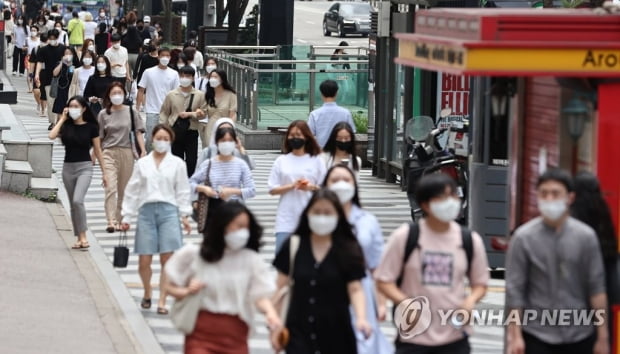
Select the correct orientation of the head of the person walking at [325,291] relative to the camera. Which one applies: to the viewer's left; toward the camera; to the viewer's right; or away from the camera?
toward the camera

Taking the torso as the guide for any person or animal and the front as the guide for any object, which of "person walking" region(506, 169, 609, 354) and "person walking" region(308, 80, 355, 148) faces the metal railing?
"person walking" region(308, 80, 355, 148)

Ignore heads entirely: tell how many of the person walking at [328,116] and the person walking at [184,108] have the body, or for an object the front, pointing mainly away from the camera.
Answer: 1

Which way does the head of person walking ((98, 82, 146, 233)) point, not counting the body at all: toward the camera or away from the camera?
toward the camera

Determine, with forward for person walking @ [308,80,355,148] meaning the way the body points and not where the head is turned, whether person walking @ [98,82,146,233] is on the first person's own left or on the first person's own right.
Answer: on the first person's own left

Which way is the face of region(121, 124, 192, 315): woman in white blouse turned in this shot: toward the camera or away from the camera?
toward the camera

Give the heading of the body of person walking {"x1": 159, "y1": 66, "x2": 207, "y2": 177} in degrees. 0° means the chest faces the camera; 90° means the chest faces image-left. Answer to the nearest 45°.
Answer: approximately 0°

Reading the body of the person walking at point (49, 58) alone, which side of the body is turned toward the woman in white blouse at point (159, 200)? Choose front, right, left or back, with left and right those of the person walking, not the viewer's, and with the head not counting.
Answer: front

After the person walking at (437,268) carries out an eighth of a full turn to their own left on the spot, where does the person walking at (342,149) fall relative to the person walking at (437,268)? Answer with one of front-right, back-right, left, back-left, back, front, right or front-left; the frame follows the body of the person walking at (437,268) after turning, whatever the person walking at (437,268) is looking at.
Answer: back-left

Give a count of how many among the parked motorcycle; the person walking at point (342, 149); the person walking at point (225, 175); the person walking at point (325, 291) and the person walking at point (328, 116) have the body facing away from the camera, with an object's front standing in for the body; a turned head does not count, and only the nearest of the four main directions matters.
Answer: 1

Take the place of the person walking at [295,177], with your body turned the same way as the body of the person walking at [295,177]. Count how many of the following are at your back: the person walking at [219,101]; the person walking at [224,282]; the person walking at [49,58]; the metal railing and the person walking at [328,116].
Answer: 4

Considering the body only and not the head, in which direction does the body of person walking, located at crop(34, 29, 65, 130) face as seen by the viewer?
toward the camera

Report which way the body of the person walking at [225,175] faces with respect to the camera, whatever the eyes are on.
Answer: toward the camera

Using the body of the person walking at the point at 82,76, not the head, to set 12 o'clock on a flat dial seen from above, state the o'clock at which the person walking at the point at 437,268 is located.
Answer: the person walking at the point at 437,268 is roughly at 12 o'clock from the person walking at the point at 82,76.

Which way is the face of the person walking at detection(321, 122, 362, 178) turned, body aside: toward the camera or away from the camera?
toward the camera

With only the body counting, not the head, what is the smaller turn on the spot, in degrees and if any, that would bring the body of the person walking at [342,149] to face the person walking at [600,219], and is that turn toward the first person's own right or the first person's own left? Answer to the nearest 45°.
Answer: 0° — they already face them

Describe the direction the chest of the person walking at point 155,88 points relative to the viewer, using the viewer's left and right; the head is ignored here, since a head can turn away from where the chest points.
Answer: facing the viewer

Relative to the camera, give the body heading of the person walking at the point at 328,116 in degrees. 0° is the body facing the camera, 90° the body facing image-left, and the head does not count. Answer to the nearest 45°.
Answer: approximately 180°

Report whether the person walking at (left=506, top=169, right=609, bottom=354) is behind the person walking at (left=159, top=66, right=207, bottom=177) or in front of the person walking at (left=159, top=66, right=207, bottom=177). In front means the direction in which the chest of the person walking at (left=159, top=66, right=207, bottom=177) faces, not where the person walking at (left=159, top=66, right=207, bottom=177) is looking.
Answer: in front
